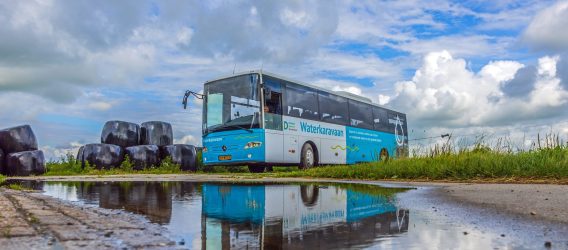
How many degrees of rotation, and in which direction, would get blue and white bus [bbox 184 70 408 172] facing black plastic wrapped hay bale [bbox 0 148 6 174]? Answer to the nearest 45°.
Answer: approximately 45° to its right

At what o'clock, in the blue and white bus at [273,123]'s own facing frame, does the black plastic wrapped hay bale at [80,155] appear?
The black plastic wrapped hay bale is roughly at 2 o'clock from the blue and white bus.

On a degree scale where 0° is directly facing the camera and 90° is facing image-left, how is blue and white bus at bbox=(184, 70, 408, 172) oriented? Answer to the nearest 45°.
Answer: approximately 45°

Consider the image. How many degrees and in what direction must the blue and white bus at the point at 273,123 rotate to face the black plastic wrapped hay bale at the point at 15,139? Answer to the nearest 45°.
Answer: approximately 45° to its right

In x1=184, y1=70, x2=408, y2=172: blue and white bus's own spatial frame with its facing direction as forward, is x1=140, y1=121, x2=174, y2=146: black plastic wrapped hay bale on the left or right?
on its right

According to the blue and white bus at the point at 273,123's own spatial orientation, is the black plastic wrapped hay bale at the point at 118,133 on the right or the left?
on its right

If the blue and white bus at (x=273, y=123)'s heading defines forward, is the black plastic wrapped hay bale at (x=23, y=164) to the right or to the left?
on its right

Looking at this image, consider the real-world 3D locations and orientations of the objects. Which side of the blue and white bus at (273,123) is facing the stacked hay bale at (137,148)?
front

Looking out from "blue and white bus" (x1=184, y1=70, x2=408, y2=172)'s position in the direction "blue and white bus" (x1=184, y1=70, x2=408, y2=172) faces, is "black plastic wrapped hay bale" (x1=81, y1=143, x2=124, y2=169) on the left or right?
on its right
